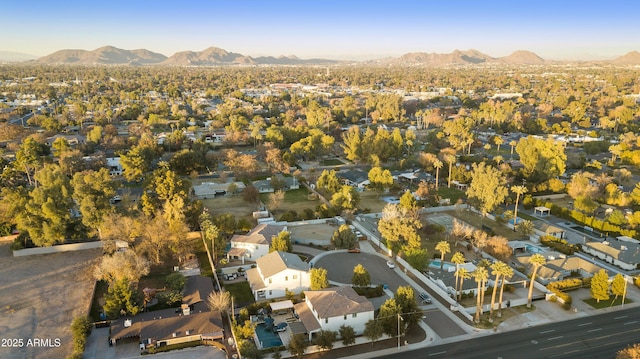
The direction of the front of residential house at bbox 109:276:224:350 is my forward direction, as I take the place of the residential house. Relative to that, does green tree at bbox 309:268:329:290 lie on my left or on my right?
on my left

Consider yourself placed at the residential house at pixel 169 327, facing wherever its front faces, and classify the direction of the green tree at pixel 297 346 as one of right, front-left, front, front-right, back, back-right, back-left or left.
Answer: front-left

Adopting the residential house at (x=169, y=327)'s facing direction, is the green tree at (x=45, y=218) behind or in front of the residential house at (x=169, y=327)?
behind

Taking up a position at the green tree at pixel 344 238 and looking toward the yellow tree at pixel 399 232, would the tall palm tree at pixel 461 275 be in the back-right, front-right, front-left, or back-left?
front-right

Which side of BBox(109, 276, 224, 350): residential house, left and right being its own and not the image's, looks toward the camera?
front

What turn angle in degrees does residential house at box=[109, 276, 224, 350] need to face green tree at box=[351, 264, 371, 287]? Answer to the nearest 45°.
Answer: approximately 90° to its left

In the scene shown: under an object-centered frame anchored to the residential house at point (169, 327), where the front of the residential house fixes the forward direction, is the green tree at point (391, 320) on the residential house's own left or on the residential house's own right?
on the residential house's own left

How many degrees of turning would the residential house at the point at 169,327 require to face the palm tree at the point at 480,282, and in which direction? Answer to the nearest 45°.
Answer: approximately 90° to its left

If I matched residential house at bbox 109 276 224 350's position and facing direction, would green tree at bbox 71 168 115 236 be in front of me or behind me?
behind

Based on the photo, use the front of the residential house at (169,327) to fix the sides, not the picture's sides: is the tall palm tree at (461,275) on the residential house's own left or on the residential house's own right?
on the residential house's own left

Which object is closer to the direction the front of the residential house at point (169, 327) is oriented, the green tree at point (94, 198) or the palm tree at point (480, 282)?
the palm tree

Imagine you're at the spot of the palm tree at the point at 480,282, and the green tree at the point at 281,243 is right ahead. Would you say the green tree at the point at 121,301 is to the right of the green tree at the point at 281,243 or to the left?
left

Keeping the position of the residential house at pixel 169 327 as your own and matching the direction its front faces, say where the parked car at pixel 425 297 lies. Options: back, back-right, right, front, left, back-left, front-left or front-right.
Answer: left

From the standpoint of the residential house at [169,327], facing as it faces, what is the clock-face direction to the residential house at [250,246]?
the residential house at [250,246] is roughly at 7 o'clock from the residential house at [169,327].

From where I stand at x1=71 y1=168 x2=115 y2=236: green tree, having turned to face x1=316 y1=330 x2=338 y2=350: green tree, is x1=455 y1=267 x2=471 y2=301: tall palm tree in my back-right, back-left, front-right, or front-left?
front-left
